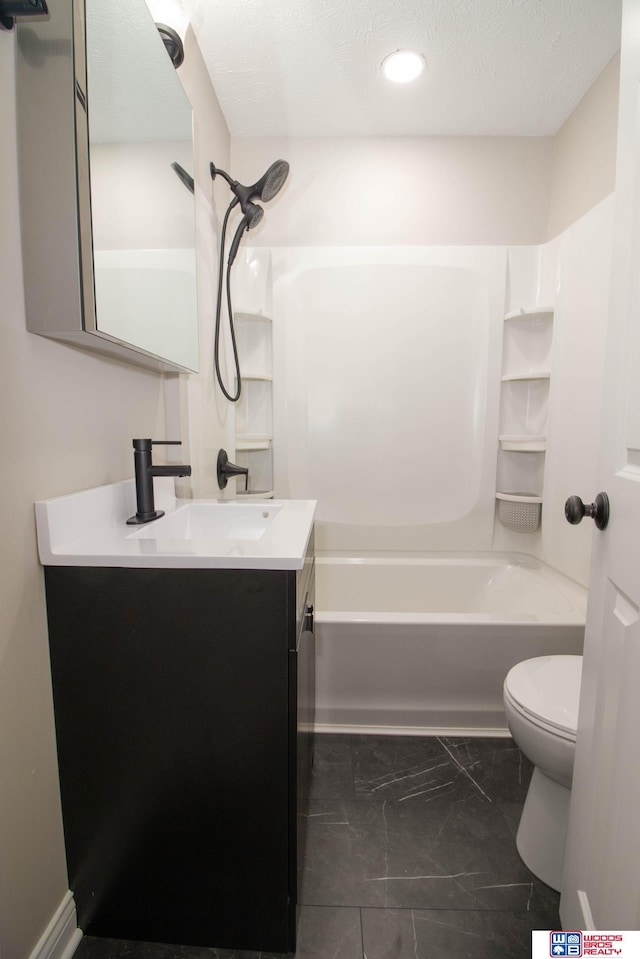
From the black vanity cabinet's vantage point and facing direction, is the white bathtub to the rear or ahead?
ahead

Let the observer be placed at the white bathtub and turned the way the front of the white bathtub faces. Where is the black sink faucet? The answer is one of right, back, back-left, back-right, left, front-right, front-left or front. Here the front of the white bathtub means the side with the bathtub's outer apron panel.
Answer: front-right

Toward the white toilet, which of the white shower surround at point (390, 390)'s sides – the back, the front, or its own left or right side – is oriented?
front

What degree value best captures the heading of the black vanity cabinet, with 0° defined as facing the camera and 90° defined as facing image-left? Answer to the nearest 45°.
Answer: approximately 270°

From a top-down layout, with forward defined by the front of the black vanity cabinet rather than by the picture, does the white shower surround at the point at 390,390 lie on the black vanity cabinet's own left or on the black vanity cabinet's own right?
on the black vanity cabinet's own left
